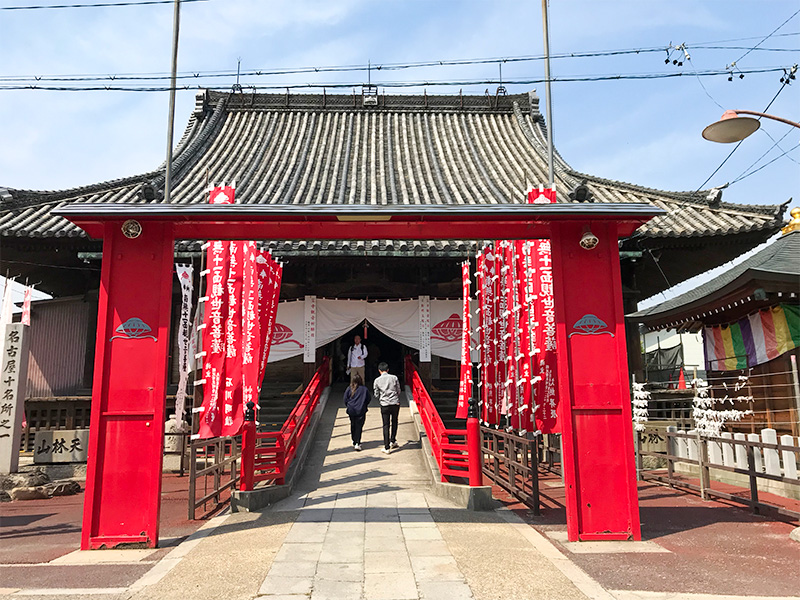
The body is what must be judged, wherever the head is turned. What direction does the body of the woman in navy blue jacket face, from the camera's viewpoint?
away from the camera

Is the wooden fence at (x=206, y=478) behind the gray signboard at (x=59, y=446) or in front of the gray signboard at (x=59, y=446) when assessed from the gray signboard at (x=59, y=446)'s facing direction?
in front

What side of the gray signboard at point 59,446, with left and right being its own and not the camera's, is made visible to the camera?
front

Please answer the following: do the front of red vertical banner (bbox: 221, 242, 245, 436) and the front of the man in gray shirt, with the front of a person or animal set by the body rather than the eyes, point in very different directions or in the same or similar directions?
very different directions

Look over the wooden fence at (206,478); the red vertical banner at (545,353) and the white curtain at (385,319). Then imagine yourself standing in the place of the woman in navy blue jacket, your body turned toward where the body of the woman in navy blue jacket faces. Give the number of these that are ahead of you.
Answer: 1

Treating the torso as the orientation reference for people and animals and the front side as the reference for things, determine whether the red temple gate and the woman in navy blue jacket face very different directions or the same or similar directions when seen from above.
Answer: very different directions

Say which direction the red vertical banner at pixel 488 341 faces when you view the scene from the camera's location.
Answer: facing the viewer

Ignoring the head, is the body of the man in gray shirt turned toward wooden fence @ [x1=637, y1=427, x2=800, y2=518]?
no

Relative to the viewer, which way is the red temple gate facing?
toward the camera

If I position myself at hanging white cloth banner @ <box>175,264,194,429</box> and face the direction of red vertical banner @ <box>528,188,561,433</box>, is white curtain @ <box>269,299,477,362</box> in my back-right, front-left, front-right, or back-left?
front-left

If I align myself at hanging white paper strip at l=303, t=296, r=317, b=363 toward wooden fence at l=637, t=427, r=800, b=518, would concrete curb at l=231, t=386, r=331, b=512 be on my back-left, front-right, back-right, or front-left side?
front-right

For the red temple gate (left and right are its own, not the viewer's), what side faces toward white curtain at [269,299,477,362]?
back
